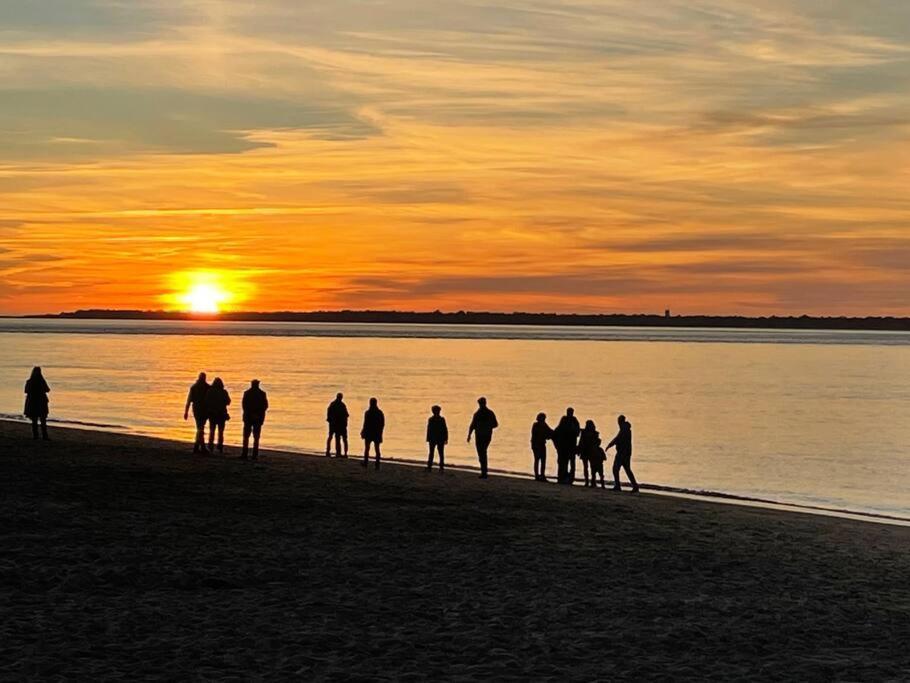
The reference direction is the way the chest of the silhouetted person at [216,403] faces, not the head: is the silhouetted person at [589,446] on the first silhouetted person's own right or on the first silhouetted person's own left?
on the first silhouetted person's own right

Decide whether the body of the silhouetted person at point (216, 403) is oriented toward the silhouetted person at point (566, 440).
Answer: no

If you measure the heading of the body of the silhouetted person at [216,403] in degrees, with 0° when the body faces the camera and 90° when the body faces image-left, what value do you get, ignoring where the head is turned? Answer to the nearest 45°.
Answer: approximately 180°
